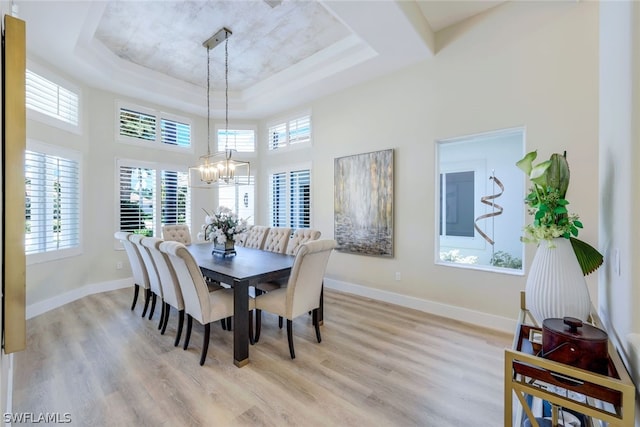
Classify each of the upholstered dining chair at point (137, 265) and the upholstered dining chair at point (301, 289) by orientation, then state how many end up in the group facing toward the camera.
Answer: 0

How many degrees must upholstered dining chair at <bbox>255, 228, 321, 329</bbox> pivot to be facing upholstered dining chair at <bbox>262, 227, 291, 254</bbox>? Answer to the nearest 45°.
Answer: approximately 90° to its right

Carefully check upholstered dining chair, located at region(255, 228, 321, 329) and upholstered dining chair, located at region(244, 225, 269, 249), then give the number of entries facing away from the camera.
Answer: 0

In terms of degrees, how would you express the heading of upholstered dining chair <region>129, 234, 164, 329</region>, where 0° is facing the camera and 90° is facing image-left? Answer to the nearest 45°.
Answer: approximately 225°

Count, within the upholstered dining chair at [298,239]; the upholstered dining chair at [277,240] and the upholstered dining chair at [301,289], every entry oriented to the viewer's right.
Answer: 0

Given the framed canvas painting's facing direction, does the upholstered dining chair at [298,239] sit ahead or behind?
ahead

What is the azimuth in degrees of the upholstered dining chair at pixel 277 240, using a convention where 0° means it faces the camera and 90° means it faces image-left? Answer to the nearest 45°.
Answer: approximately 45°

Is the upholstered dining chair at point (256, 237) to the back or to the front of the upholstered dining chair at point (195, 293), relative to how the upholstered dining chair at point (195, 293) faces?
to the front

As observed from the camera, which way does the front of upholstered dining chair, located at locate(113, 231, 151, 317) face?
facing away from the viewer and to the right of the viewer

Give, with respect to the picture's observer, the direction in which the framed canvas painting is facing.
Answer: facing the viewer and to the left of the viewer

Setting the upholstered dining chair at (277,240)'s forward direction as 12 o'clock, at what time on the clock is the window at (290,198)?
The window is roughly at 5 o'clock from the upholstered dining chair.

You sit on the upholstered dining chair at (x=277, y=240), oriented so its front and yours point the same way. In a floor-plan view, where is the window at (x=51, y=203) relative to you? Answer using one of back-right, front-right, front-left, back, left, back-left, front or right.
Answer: front-right

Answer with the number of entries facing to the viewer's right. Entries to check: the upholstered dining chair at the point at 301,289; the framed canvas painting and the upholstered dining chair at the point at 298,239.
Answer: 0

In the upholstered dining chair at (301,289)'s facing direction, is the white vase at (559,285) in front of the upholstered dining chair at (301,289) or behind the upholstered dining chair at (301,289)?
behind

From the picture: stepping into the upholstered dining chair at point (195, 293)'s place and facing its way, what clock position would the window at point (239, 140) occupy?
The window is roughly at 11 o'clock from the upholstered dining chair.
